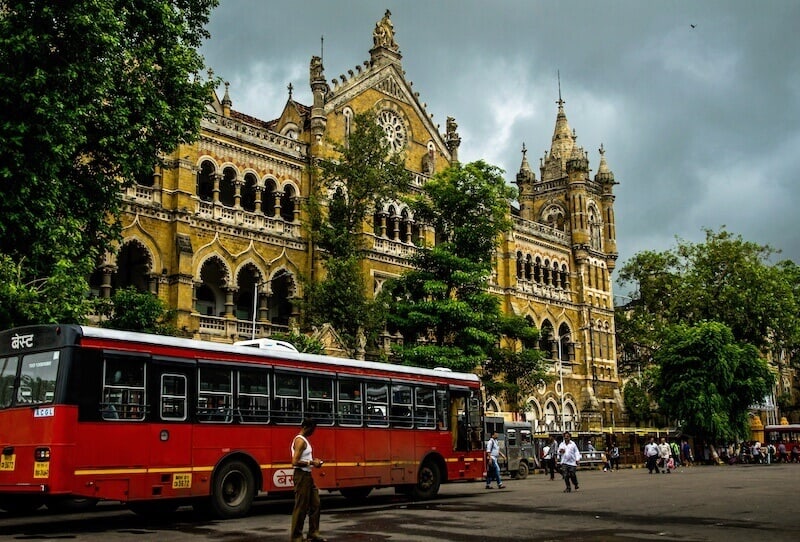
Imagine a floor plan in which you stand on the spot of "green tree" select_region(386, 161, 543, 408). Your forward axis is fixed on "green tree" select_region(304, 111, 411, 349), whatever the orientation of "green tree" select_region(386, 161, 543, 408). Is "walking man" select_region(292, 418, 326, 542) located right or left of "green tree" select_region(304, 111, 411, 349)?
left

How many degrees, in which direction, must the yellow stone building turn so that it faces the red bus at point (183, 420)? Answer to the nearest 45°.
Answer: approximately 45° to its right

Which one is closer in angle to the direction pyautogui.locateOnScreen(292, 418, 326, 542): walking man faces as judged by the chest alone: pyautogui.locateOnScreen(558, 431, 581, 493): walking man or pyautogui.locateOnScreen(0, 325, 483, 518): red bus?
the walking man

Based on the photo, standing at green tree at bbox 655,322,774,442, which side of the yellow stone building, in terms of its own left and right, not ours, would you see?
left
